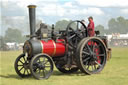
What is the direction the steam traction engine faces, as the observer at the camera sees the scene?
facing the viewer and to the left of the viewer
